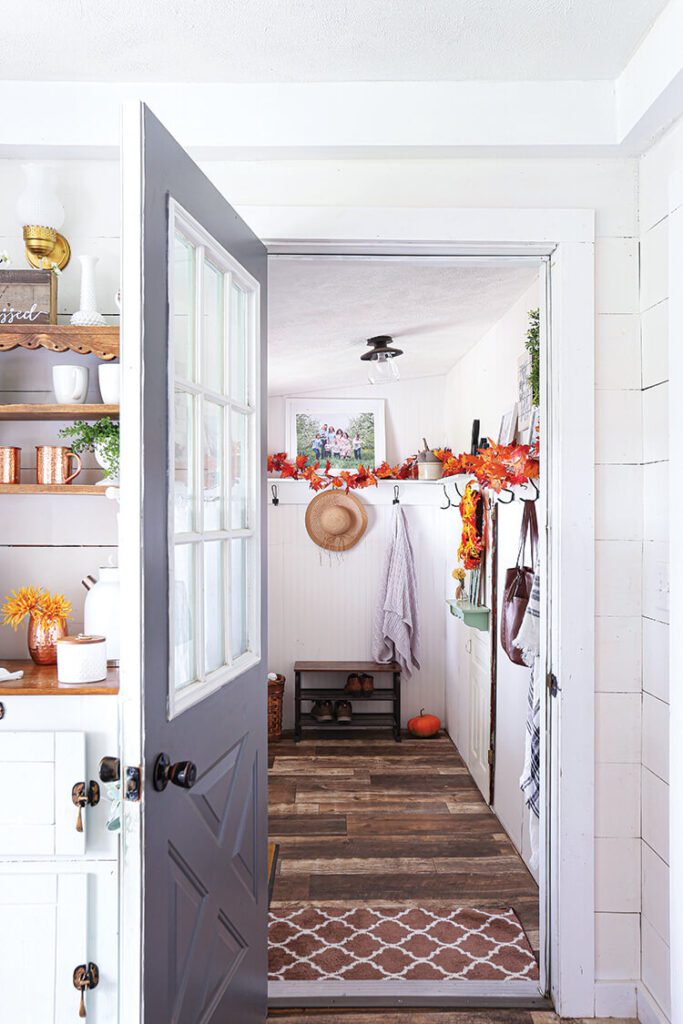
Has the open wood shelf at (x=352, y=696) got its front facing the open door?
yes

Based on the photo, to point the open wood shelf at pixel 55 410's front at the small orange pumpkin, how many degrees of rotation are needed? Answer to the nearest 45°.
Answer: approximately 135° to its left

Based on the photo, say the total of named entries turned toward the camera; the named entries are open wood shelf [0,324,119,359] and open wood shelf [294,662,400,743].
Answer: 2

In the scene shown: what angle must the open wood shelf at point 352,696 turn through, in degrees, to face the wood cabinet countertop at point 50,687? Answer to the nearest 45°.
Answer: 0° — it already faces it
